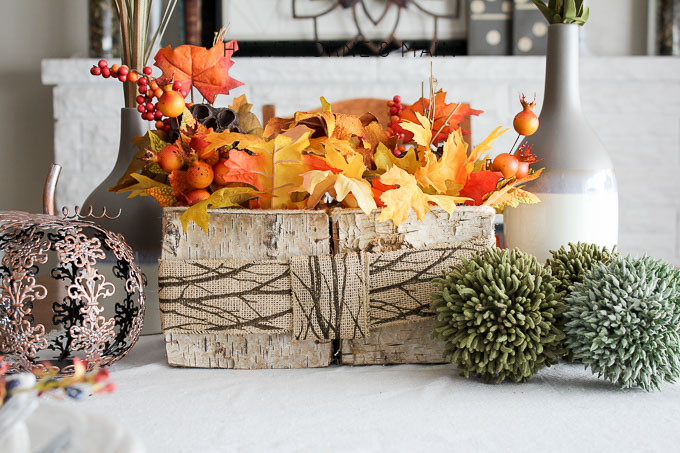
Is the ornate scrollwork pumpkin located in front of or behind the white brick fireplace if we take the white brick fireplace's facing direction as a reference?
in front

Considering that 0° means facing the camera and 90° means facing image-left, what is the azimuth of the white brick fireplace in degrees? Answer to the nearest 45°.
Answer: approximately 0°

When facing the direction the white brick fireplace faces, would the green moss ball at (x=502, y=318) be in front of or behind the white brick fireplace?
in front

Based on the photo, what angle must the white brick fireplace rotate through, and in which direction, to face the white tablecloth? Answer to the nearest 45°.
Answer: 0° — it already faces it

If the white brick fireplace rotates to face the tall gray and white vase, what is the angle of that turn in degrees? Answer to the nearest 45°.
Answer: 0° — it already faces it
